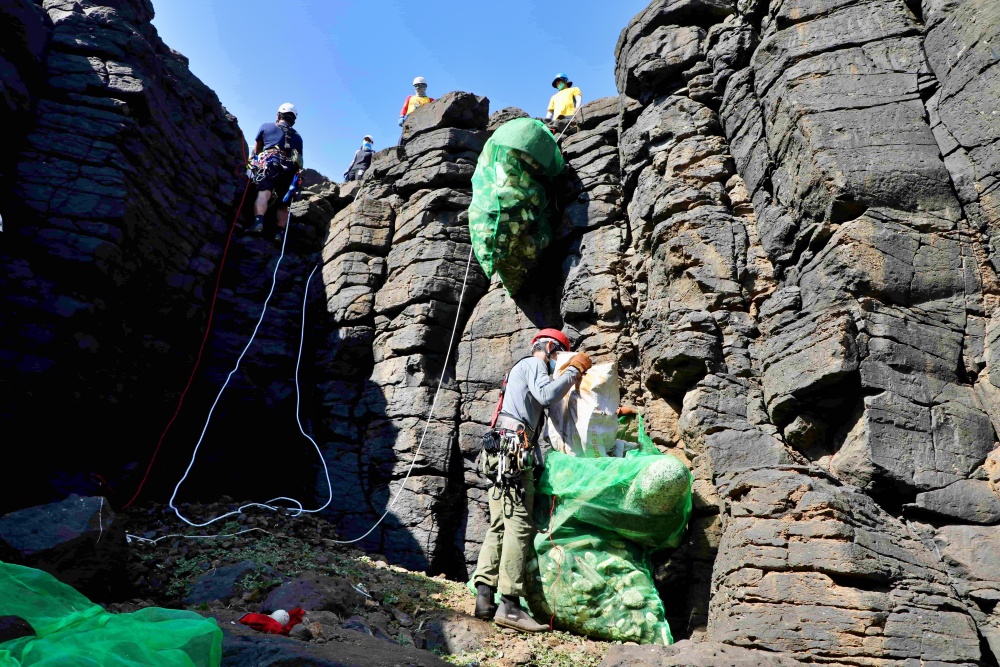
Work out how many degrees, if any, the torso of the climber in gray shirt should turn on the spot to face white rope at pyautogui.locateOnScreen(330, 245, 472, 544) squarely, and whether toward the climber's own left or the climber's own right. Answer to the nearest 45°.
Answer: approximately 135° to the climber's own left

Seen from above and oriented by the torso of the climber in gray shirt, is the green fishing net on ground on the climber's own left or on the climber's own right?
on the climber's own right

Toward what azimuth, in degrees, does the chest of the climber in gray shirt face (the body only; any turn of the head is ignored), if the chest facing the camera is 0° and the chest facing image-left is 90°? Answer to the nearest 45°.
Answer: approximately 270°

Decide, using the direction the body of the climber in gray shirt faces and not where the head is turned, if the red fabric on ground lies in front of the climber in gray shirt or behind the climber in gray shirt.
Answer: behind

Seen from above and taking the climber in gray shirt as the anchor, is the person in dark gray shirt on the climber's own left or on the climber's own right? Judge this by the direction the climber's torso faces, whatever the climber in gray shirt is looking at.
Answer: on the climber's own left

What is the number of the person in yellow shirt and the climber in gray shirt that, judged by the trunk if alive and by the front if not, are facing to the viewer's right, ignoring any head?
1

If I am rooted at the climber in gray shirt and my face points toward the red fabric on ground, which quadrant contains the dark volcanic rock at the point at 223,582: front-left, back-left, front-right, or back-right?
front-right

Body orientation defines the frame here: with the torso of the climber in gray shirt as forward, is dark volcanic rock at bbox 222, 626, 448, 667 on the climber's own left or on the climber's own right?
on the climber's own right
